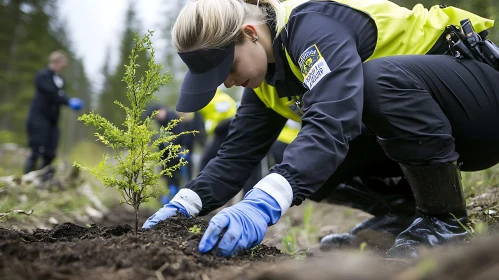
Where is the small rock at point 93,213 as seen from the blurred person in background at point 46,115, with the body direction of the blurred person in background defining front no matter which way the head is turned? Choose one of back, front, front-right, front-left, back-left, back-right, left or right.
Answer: right

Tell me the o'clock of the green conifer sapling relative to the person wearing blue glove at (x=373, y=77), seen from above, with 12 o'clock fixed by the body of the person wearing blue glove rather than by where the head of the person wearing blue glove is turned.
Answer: The green conifer sapling is roughly at 11 o'clock from the person wearing blue glove.

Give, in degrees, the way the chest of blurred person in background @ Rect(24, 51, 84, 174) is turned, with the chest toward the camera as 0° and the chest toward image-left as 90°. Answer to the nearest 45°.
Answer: approximately 270°

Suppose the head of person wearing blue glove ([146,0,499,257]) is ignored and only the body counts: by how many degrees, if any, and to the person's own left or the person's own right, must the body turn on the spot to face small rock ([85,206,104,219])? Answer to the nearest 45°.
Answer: approximately 45° to the person's own right

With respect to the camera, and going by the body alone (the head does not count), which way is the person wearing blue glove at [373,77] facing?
to the viewer's left
